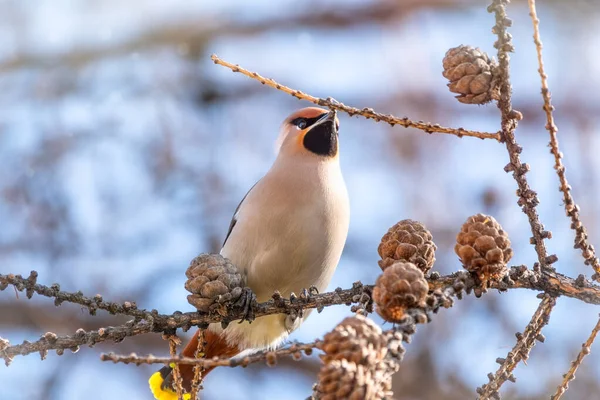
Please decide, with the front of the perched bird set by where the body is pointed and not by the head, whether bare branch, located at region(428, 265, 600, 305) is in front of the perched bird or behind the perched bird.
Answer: in front

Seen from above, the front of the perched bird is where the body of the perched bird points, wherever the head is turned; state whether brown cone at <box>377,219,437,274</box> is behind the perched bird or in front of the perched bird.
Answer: in front

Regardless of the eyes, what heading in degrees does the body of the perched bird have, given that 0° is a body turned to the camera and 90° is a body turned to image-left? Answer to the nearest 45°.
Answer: approximately 315°

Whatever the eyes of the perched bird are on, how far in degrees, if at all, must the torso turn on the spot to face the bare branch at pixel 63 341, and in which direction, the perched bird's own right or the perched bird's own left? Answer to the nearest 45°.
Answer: approximately 90° to the perched bird's own right

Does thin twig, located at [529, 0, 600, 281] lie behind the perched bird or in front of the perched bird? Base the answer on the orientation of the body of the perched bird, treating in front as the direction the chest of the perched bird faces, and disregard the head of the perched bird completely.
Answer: in front

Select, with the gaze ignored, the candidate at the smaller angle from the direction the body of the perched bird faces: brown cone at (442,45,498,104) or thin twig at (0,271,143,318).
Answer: the brown cone

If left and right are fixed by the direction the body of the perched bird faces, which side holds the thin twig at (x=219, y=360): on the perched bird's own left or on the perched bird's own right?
on the perched bird's own right
